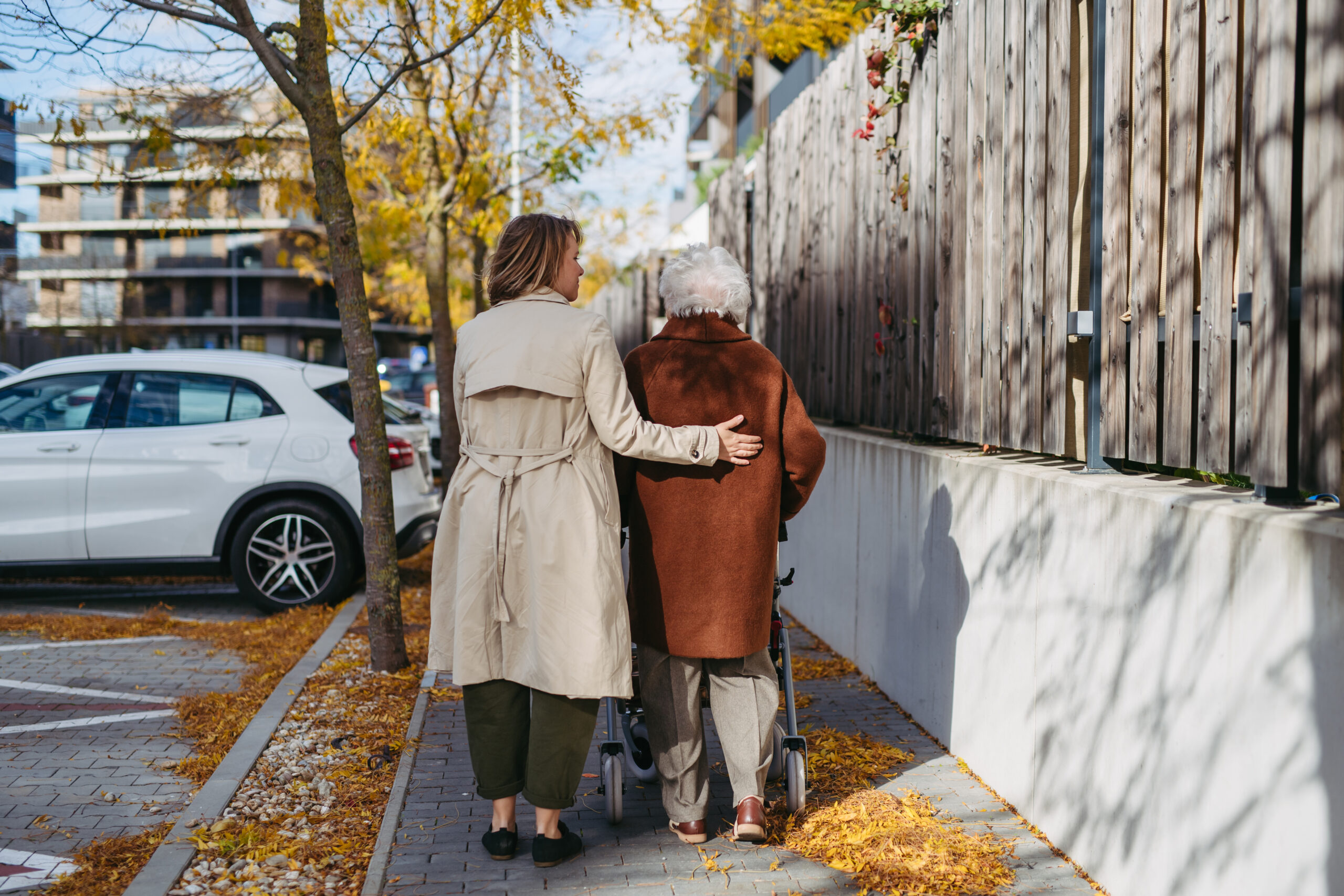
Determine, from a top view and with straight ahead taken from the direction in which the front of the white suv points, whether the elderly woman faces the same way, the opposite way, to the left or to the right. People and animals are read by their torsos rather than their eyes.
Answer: to the right

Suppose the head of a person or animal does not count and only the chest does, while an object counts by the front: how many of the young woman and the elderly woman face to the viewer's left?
0

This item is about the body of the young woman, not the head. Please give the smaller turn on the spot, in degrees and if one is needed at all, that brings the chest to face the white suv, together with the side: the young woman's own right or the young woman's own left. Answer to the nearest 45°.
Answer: approximately 45° to the young woman's own left

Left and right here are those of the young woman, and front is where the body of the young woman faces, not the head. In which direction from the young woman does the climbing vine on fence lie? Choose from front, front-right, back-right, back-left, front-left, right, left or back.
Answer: front-right

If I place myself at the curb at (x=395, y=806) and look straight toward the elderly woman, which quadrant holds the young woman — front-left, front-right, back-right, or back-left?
front-right

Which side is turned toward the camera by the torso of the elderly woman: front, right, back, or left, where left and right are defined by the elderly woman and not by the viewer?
back

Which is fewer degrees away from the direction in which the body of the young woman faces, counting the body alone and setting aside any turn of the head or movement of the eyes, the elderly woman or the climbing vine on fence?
the climbing vine on fence

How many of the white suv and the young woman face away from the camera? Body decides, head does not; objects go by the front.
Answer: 1

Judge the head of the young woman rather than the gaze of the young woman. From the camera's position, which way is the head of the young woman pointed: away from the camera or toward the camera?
away from the camera

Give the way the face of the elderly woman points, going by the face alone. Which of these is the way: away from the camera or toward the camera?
away from the camera

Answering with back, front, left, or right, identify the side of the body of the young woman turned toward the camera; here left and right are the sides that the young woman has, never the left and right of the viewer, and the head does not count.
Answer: back

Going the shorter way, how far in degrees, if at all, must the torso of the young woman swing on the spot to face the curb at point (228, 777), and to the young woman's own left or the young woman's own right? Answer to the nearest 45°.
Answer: approximately 45° to the young woman's own left

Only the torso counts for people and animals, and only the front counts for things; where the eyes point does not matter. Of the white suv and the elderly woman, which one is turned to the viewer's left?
the white suv

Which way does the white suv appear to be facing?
to the viewer's left

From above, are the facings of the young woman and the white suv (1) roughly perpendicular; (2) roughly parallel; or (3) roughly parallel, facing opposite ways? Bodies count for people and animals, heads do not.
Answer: roughly perpendicular
